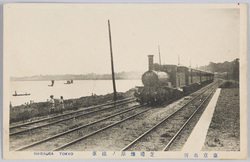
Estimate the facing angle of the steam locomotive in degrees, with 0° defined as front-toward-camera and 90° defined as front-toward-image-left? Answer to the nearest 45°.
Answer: approximately 45°

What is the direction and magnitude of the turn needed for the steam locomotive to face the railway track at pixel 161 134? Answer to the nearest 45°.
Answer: approximately 45° to its left
